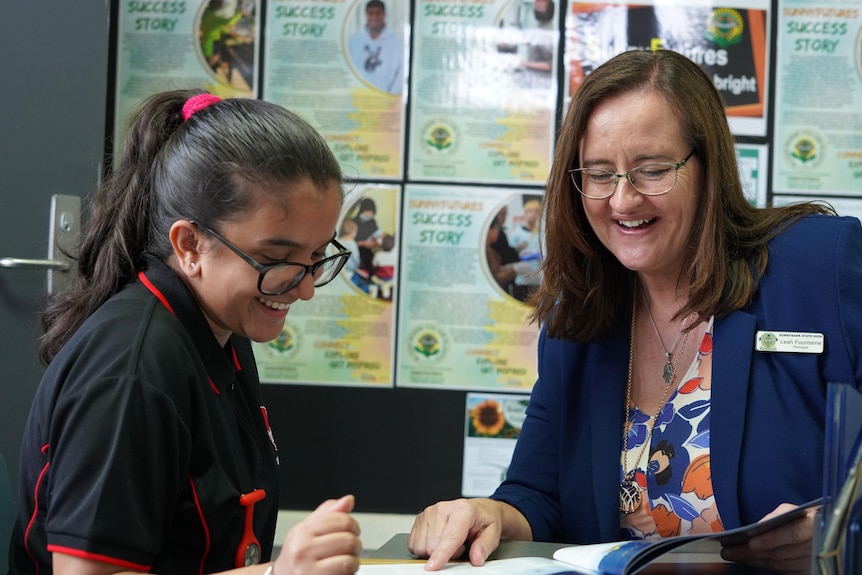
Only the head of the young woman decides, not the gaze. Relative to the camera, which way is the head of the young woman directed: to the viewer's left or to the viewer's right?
to the viewer's right

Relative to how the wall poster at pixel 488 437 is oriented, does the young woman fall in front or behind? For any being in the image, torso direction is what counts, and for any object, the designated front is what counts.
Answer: in front

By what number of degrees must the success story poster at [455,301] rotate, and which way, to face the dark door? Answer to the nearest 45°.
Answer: approximately 90° to its right

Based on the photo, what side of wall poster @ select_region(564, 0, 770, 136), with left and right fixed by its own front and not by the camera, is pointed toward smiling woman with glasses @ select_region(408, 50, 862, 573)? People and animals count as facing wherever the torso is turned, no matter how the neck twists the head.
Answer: front

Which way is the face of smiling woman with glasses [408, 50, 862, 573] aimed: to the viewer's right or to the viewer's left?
to the viewer's left

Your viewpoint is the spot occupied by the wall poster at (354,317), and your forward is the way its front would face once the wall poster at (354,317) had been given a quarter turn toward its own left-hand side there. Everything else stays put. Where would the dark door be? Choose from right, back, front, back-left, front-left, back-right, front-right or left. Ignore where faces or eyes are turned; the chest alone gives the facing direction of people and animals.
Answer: back

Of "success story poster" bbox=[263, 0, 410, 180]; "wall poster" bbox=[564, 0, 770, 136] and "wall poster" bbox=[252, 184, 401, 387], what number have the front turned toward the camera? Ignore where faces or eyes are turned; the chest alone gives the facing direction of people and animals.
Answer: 3

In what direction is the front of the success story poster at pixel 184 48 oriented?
toward the camera

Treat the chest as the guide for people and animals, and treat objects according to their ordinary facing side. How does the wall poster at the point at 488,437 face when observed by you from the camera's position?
facing the viewer

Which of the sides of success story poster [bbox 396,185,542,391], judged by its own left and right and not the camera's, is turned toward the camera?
front
